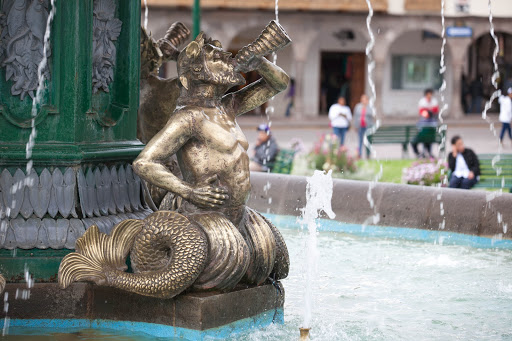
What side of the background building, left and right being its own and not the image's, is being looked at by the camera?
front

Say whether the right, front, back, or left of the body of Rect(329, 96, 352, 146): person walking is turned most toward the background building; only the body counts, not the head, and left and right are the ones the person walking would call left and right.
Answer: back

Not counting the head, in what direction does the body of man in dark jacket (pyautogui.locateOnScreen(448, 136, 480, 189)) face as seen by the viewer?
toward the camera

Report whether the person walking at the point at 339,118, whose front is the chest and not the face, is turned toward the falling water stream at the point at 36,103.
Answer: yes

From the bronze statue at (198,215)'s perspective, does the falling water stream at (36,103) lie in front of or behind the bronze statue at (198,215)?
behind

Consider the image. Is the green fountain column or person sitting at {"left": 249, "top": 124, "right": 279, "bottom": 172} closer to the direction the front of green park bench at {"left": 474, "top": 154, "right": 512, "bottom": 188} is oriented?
the green fountain column

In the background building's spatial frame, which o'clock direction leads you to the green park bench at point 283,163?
The green park bench is roughly at 12 o'clock from the background building.

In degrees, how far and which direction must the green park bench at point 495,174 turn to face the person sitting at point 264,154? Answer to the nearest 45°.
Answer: approximately 90° to its right

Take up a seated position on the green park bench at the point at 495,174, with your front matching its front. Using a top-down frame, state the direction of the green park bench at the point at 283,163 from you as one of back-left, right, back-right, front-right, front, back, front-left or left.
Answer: right

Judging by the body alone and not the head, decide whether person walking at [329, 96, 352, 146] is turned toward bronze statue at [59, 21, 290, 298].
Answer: yes

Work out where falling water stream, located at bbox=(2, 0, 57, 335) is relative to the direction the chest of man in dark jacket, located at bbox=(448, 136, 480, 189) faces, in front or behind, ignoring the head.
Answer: in front

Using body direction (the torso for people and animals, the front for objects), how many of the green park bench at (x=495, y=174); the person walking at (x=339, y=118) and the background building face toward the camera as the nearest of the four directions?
3

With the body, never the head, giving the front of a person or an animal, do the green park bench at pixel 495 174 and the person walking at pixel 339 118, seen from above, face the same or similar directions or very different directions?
same or similar directions

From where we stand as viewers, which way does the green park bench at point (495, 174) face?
facing the viewer

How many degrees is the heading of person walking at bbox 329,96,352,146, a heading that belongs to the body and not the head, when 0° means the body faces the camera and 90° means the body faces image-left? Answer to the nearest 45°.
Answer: approximately 0°

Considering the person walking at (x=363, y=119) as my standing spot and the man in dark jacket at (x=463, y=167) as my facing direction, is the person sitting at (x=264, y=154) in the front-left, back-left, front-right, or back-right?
front-right

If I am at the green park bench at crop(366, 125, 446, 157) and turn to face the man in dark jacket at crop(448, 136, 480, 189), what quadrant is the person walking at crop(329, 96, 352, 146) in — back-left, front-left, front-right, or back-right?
back-right

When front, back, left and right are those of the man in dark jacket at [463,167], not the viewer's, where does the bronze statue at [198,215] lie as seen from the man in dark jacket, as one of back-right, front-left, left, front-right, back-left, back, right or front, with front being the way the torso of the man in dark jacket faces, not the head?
front
